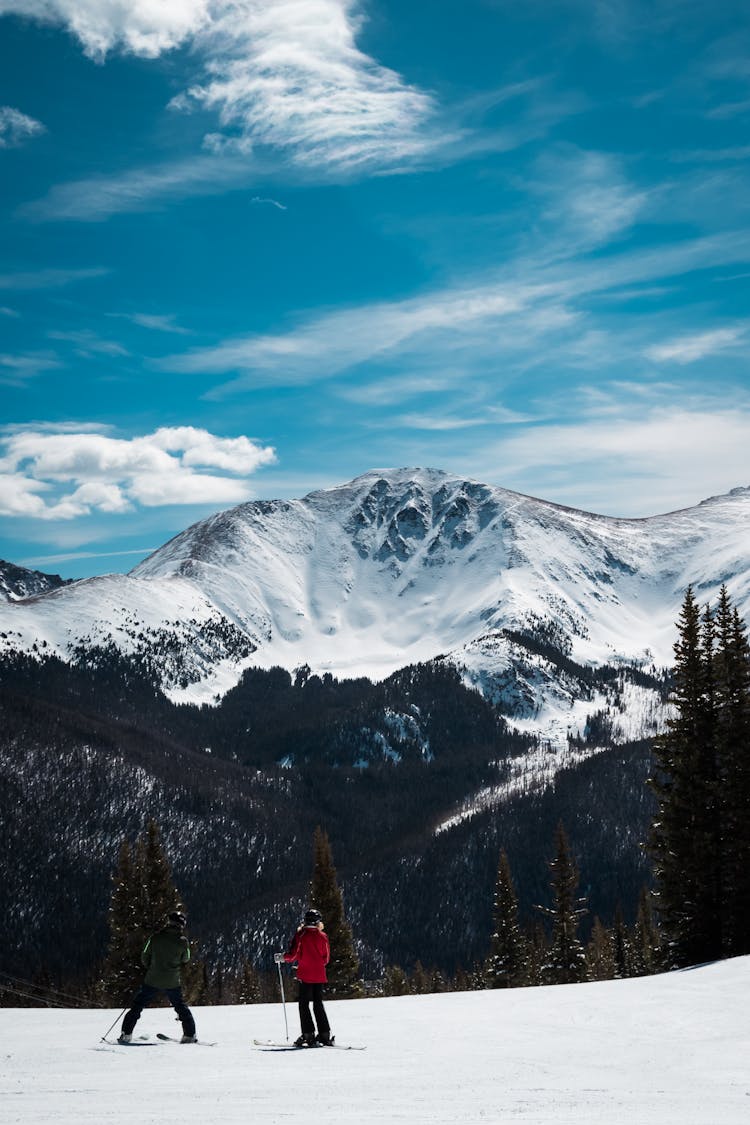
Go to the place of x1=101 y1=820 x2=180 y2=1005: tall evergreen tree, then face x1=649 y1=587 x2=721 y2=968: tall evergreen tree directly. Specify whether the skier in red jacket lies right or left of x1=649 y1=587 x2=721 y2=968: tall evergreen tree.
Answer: right

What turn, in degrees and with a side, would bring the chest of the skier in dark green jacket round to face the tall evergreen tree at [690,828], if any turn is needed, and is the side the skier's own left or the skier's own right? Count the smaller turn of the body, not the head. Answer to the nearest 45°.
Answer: approximately 45° to the skier's own right

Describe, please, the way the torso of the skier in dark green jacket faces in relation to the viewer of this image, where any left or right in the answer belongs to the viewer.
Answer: facing away from the viewer

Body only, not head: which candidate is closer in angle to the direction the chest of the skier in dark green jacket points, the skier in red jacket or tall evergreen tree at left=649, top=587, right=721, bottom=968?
the tall evergreen tree

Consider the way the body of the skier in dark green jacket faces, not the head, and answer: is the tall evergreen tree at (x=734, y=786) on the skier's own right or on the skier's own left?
on the skier's own right
